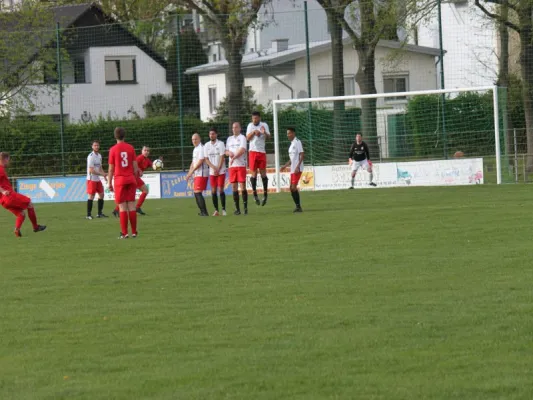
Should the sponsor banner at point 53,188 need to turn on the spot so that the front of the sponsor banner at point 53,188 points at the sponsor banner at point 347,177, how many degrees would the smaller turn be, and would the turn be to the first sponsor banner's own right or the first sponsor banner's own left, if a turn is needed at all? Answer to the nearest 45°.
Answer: approximately 90° to the first sponsor banner's own left

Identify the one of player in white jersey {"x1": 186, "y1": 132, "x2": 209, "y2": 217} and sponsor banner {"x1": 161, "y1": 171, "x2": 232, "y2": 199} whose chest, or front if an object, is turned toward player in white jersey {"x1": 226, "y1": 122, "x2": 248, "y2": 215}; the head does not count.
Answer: the sponsor banner

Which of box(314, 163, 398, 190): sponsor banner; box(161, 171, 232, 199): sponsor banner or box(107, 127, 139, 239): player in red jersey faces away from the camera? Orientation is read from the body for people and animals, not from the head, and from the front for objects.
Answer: the player in red jersey

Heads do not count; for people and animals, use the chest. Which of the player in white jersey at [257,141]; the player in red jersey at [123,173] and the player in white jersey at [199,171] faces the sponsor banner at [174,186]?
the player in red jersey

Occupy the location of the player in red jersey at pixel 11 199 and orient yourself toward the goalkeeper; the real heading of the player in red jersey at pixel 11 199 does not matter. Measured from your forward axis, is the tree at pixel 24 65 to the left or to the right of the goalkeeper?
left

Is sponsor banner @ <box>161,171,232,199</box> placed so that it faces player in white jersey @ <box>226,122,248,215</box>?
yes

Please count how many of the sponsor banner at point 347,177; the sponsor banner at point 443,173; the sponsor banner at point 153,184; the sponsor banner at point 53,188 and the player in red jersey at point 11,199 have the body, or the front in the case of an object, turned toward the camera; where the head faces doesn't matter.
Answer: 4

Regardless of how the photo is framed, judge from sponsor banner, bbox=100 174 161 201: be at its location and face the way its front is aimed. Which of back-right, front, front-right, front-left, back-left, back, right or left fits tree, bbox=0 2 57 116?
back-right

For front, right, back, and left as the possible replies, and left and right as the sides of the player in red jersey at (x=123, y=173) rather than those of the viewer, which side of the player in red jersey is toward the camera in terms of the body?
back
